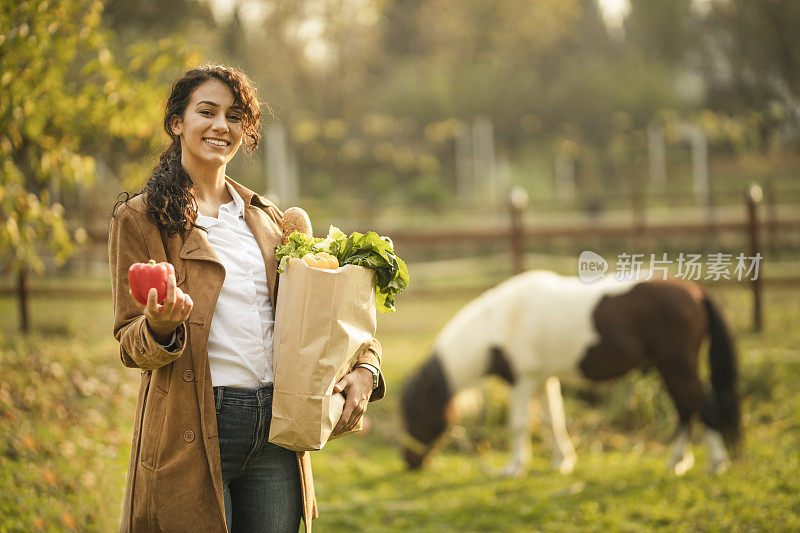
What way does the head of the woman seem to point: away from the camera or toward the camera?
toward the camera

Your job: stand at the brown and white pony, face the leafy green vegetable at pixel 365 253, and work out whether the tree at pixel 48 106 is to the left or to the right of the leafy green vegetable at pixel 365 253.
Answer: right

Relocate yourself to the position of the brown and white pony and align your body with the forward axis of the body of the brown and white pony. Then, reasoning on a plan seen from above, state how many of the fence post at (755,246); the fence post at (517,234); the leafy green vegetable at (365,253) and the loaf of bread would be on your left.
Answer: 2

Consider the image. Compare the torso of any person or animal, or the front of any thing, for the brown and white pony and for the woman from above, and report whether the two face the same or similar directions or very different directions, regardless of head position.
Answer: very different directions

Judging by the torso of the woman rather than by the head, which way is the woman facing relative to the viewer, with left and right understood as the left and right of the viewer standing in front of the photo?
facing the viewer and to the right of the viewer

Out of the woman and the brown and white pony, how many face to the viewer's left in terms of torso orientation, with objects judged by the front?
1

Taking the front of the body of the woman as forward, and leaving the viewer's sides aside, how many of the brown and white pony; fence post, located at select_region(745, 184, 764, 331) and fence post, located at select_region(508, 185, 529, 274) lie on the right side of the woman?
0

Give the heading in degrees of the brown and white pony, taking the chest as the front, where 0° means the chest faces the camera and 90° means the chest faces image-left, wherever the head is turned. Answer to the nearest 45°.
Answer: approximately 90°

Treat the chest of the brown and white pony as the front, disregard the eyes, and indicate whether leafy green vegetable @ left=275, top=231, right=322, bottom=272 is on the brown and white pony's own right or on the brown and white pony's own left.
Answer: on the brown and white pony's own left

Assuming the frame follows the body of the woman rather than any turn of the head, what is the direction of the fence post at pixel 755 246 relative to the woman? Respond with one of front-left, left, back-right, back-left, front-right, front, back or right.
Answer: left

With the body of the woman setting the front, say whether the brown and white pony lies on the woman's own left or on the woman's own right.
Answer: on the woman's own left

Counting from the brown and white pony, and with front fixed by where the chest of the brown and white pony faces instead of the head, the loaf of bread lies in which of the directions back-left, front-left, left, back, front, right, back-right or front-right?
left
